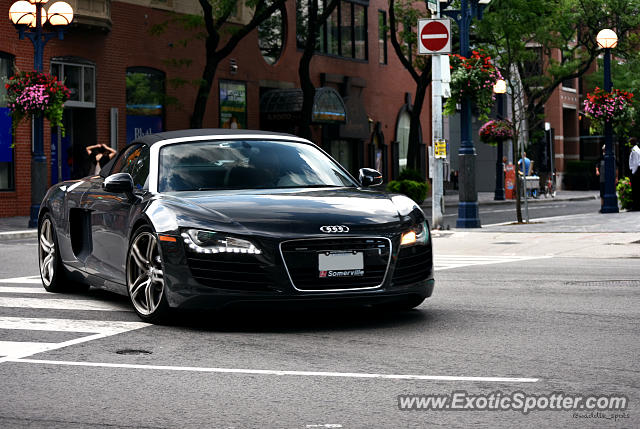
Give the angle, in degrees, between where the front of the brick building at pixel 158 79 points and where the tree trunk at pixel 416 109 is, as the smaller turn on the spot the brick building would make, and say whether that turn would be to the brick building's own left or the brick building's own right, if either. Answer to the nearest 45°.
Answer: approximately 90° to the brick building's own left

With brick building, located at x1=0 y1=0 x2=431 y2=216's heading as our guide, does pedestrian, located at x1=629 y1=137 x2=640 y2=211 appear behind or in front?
in front

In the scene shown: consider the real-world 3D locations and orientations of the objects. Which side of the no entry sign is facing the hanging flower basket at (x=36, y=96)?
right

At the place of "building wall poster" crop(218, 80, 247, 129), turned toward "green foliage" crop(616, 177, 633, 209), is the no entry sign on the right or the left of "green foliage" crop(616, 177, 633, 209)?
right

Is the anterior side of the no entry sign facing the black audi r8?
yes

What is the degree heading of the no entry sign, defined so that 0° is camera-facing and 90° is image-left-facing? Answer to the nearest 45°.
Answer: approximately 0°

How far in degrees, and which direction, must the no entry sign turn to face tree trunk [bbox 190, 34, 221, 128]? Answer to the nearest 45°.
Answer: approximately 135° to its right

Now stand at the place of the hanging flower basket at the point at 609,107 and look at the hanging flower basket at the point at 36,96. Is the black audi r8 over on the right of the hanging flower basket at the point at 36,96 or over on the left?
left

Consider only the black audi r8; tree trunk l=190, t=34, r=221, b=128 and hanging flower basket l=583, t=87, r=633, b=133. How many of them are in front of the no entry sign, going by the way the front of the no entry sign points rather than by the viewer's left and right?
1

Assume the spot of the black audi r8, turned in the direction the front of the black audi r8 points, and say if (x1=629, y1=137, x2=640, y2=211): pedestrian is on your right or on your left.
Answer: on your left
